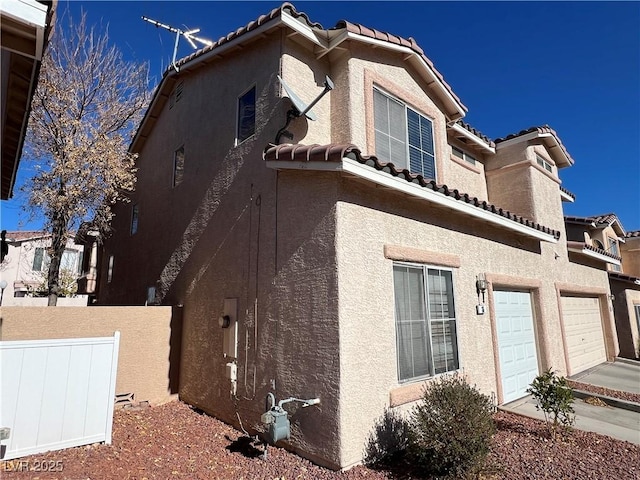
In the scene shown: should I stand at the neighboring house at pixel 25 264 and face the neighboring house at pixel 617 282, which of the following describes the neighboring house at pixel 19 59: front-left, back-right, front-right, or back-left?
front-right

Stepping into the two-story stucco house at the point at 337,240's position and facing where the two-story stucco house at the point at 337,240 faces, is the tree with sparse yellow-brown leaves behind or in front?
behind

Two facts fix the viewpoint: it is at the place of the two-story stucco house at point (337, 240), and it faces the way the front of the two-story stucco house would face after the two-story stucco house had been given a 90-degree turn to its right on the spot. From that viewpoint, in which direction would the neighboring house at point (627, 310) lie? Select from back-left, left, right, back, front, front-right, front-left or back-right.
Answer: back

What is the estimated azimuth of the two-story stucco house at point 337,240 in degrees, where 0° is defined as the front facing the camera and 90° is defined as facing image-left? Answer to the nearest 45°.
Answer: approximately 315°

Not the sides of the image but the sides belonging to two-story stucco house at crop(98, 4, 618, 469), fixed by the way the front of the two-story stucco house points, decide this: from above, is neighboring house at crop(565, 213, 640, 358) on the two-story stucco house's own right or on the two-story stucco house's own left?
on the two-story stucco house's own left

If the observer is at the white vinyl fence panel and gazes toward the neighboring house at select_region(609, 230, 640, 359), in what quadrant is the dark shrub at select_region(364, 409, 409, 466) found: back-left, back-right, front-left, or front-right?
front-right

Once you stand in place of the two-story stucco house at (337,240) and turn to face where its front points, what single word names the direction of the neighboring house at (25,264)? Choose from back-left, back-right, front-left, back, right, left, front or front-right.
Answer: back
